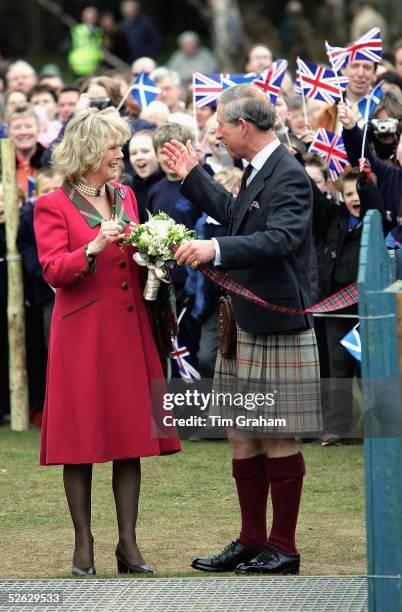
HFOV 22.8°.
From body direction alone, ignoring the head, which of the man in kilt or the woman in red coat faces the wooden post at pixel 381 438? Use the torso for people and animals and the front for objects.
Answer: the woman in red coat

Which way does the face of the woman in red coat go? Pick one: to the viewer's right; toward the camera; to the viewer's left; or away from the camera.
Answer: to the viewer's right

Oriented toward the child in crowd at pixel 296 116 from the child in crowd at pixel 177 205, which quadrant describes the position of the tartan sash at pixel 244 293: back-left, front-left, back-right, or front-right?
back-right

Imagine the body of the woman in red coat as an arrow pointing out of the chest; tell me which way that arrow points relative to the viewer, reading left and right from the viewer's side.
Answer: facing the viewer and to the right of the viewer

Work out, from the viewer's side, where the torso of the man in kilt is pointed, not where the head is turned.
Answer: to the viewer's left

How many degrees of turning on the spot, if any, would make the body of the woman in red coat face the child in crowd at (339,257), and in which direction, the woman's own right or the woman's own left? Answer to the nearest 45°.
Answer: approximately 90° to the woman's own left

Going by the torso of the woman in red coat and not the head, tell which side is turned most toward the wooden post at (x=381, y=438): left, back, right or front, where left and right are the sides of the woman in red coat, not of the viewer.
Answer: front

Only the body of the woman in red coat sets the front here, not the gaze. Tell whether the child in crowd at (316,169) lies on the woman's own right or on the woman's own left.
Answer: on the woman's own left

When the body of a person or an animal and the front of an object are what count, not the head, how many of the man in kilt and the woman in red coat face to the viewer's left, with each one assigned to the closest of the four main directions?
1

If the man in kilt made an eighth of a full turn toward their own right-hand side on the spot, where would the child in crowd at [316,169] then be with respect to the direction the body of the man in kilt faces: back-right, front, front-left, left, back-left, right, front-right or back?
front-right

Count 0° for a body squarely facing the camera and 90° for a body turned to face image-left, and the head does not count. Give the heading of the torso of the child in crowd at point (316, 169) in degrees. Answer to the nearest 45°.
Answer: approximately 45°

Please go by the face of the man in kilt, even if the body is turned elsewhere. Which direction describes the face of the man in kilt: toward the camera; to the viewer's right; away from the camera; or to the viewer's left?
to the viewer's left

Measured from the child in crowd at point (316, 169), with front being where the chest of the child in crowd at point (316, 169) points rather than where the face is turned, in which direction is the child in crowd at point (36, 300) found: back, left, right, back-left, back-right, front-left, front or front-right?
front-right
